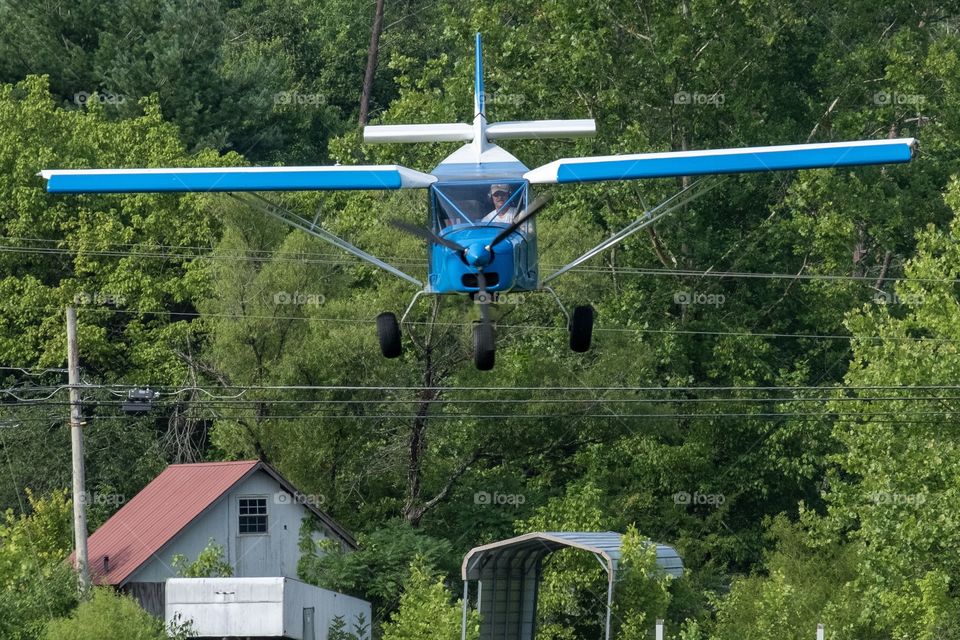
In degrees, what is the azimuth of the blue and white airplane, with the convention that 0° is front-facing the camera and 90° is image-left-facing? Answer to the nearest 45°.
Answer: approximately 0°

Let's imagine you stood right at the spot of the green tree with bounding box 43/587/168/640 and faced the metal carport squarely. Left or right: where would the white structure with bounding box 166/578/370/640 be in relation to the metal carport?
left

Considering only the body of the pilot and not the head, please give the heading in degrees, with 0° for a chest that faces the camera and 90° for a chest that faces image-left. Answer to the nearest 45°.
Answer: approximately 0°

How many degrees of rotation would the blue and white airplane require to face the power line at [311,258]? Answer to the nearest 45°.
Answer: approximately 180°
